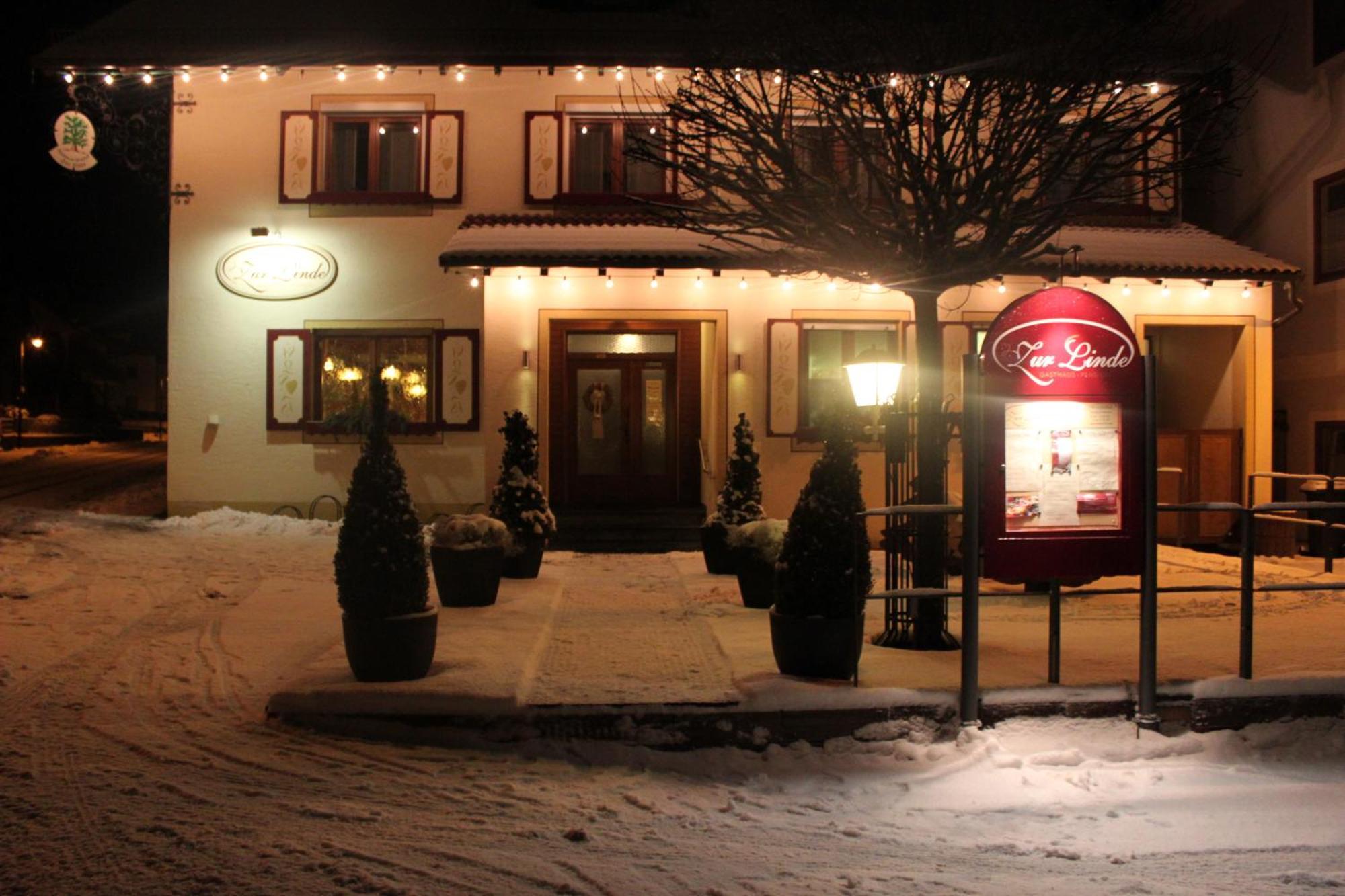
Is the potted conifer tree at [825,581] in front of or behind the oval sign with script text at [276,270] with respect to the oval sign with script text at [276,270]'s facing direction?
in front

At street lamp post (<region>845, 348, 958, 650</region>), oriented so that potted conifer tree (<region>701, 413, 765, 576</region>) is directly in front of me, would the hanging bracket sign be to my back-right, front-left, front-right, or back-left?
front-left

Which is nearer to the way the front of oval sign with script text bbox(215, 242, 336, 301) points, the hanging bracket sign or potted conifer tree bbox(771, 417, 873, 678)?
the potted conifer tree

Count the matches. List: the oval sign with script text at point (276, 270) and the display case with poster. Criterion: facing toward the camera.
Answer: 2

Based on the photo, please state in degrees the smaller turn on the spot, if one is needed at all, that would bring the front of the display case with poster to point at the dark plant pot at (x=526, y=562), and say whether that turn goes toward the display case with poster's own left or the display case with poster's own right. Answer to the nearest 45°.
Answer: approximately 135° to the display case with poster's own right

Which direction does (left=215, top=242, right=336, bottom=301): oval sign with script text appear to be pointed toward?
toward the camera

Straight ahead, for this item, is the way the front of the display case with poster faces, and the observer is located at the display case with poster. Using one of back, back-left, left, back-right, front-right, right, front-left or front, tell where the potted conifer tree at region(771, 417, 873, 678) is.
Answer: right

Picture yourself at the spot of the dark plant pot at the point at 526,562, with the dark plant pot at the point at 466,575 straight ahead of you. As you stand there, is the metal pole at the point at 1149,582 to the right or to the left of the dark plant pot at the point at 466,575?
left

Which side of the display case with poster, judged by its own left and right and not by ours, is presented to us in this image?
front

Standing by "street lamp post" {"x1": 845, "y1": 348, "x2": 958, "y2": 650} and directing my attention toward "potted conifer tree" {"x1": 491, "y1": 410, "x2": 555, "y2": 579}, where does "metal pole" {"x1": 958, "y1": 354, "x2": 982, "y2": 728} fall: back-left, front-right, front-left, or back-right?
back-left

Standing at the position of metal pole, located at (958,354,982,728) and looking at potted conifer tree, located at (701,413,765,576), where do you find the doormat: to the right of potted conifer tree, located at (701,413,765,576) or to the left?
left
